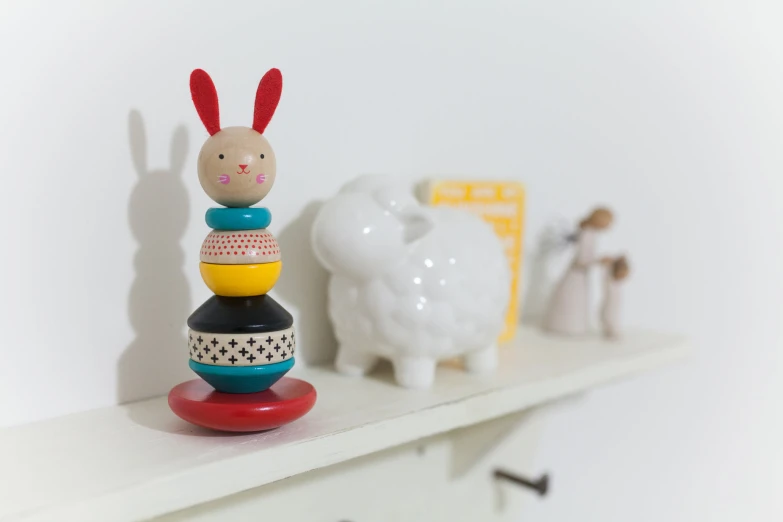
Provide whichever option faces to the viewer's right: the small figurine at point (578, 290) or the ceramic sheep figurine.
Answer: the small figurine

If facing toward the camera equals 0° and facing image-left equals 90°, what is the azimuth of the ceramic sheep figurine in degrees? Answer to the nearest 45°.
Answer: approximately 45°

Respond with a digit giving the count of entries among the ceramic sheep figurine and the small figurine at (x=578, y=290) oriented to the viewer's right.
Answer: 1

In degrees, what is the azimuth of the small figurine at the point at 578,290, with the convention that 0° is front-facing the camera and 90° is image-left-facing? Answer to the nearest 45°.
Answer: approximately 270°
